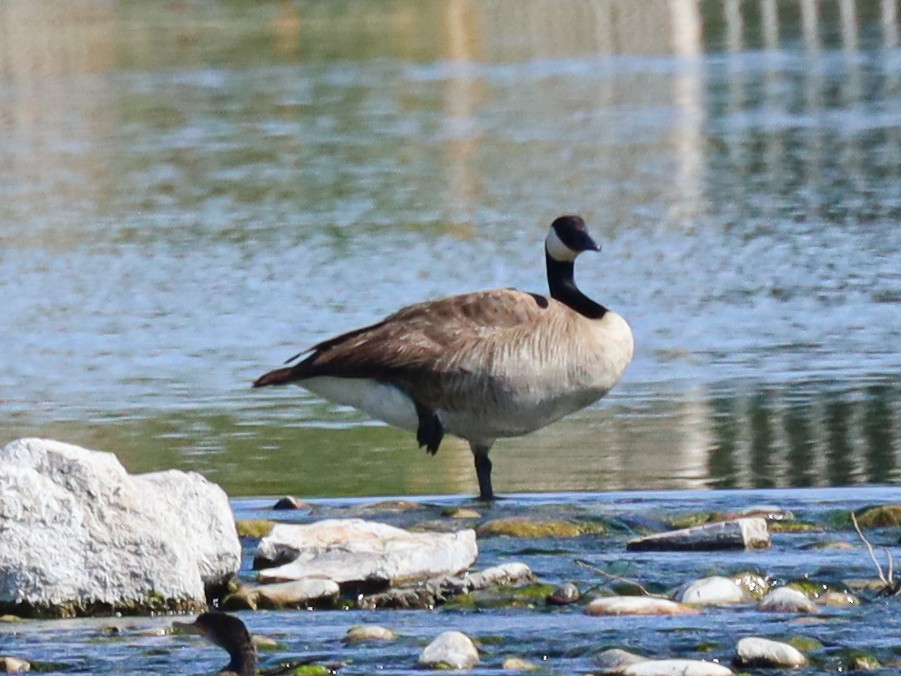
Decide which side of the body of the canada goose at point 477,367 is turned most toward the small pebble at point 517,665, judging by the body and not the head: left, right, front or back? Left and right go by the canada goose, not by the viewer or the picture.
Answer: right

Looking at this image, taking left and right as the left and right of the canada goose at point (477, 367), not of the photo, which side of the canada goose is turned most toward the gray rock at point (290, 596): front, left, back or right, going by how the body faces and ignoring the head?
right

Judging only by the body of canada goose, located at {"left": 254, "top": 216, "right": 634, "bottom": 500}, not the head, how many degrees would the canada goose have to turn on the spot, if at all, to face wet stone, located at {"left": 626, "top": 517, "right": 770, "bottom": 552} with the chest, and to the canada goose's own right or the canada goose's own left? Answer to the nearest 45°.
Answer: approximately 45° to the canada goose's own right

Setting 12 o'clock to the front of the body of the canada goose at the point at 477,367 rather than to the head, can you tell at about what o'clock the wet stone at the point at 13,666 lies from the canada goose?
The wet stone is roughly at 4 o'clock from the canada goose.

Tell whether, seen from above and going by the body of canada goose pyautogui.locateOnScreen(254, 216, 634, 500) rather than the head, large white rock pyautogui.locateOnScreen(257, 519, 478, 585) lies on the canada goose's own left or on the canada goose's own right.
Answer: on the canada goose's own right

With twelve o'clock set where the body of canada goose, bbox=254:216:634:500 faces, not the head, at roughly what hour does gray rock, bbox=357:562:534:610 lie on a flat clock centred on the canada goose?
The gray rock is roughly at 3 o'clock from the canada goose.

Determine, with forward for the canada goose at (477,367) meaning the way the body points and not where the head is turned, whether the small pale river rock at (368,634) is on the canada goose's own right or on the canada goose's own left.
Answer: on the canada goose's own right

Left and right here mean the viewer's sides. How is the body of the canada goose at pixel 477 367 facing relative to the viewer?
facing to the right of the viewer

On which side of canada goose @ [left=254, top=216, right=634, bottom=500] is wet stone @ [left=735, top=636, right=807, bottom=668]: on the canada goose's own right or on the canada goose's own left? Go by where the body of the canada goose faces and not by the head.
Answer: on the canada goose's own right

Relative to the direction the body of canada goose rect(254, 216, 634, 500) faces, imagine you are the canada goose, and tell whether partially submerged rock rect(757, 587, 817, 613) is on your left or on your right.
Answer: on your right

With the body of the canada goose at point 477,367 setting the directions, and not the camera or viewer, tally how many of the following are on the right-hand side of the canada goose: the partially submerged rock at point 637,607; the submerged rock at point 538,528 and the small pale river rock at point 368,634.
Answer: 3

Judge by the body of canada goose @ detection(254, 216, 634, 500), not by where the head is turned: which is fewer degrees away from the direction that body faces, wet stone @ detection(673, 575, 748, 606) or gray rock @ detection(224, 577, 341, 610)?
the wet stone

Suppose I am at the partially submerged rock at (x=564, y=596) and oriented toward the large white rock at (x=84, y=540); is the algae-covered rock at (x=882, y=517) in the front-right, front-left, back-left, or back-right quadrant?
back-right
